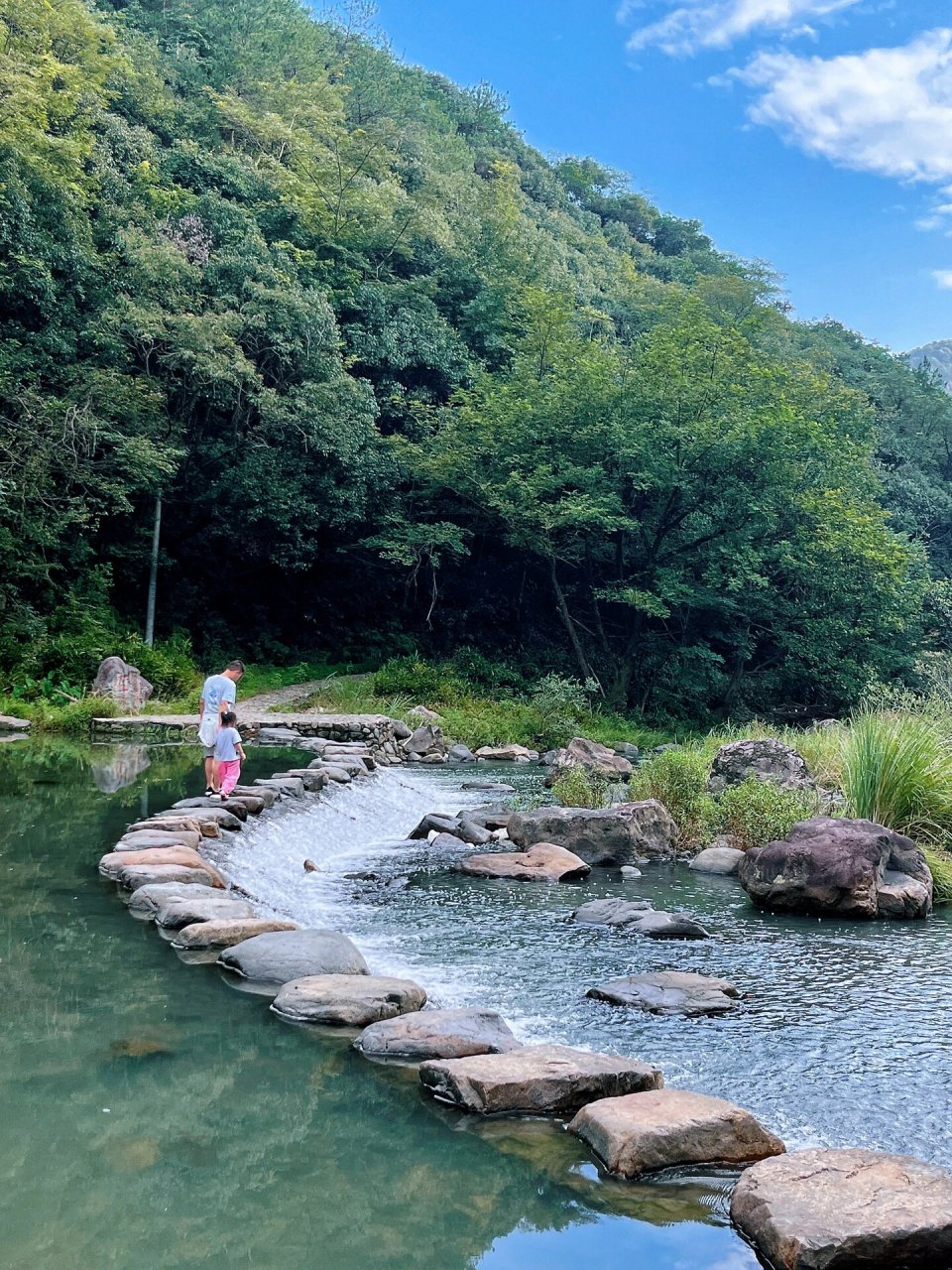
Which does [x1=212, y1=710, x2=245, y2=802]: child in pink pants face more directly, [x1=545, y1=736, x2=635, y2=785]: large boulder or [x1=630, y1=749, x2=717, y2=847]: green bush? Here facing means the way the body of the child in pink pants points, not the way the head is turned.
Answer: the large boulder

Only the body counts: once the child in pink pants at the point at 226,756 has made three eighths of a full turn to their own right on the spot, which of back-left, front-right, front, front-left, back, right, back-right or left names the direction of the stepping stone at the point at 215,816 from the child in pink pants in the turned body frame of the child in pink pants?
front

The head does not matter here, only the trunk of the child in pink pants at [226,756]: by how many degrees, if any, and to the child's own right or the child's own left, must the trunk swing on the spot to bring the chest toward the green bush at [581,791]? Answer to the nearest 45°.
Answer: approximately 45° to the child's own right

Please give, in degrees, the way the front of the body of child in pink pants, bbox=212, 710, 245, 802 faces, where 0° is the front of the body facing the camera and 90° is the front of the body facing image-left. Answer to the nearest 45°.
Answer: approximately 225°

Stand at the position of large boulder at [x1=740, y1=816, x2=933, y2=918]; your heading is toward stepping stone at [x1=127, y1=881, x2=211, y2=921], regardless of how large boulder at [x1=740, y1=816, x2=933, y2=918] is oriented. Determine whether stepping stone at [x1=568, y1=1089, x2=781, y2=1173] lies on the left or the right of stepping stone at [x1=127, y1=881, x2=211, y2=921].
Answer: left

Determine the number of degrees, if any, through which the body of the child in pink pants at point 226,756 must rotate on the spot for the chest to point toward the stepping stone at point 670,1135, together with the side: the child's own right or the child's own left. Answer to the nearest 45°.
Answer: approximately 135° to the child's own right

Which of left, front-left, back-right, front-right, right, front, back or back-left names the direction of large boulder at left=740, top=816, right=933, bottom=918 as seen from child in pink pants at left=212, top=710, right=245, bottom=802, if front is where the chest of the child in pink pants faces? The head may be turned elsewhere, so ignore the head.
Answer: right

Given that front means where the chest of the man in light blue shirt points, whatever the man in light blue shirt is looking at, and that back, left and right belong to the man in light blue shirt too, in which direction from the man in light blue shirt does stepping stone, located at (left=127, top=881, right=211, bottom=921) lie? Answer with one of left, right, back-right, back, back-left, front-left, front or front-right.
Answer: back-right

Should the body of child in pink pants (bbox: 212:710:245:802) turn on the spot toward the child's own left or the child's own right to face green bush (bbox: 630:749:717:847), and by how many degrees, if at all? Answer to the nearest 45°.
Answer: approximately 45° to the child's own right

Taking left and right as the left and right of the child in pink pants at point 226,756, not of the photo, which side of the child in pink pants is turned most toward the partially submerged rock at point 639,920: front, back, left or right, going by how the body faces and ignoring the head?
right

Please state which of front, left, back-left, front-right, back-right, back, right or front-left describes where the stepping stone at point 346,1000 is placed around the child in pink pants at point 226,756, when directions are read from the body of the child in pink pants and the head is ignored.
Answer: back-right

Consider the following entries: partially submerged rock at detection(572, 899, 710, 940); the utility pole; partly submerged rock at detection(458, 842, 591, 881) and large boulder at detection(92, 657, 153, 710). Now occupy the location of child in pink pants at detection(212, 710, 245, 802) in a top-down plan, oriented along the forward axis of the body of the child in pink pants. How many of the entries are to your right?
2

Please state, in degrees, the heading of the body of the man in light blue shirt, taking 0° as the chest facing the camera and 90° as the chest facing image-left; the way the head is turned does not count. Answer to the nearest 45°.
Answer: approximately 225°

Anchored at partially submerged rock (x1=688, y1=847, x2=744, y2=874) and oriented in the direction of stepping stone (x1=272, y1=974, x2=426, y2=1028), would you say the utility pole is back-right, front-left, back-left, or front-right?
back-right

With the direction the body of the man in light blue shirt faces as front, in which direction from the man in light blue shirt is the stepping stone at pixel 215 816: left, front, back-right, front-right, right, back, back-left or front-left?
back-right
